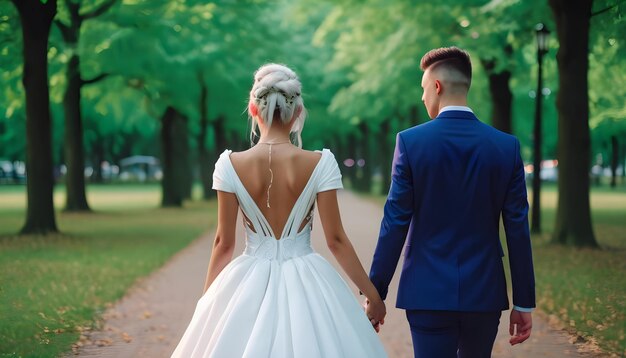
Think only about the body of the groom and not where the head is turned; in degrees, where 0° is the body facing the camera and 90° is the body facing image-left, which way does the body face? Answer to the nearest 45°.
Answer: approximately 180°

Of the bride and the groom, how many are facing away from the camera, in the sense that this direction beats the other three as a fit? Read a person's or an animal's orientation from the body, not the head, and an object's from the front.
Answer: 2

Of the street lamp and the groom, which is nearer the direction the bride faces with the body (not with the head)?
the street lamp

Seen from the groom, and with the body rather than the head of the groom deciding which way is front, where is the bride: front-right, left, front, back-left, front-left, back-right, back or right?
left

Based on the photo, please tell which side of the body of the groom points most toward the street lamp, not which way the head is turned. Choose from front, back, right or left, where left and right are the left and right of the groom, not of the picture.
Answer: front

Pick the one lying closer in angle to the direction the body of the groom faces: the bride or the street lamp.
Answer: the street lamp

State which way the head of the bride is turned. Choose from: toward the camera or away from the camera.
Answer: away from the camera

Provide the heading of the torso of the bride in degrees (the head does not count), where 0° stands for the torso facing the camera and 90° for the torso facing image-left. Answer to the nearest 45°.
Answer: approximately 180°

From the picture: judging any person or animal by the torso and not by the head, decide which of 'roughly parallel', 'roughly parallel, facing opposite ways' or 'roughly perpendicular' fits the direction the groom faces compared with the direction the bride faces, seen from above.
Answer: roughly parallel

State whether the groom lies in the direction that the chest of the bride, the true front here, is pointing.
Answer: no

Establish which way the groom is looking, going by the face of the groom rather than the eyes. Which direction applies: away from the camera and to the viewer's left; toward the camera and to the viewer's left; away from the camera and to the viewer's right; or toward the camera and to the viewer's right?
away from the camera and to the viewer's left
